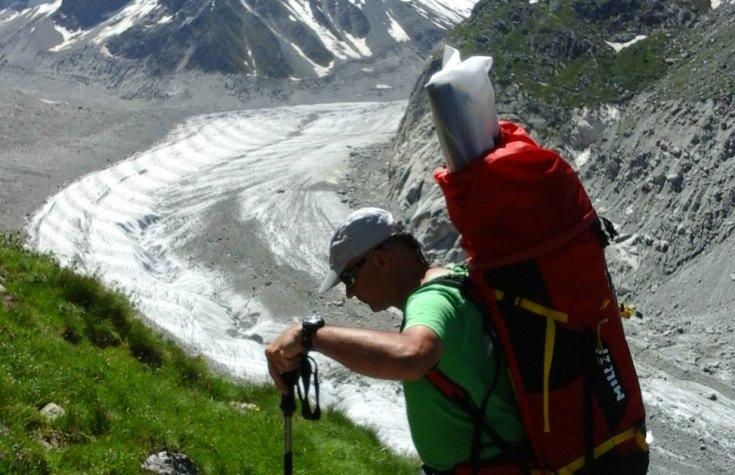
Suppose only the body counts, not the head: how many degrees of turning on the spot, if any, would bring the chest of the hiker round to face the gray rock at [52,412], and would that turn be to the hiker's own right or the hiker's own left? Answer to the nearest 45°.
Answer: approximately 45° to the hiker's own right

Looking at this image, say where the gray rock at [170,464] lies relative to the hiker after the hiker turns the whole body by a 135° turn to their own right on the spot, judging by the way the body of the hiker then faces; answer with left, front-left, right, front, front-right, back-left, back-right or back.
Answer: left

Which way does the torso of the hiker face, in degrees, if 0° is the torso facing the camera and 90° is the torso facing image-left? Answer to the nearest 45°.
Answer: approximately 90°
